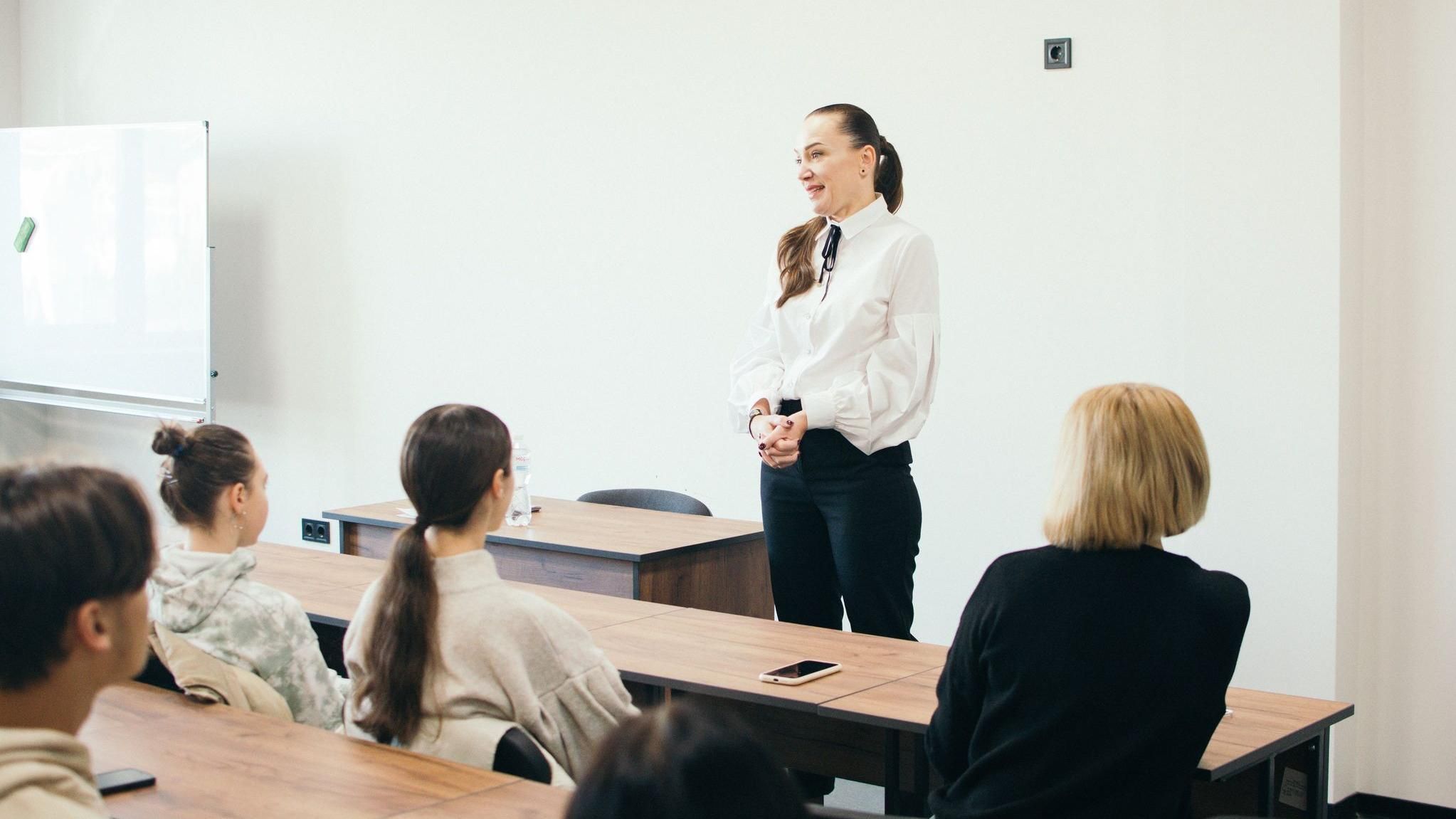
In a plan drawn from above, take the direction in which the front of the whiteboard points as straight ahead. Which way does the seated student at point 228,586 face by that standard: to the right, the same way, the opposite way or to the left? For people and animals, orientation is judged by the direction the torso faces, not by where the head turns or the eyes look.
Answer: the opposite way

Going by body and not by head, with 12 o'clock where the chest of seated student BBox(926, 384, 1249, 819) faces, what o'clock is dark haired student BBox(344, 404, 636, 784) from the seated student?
The dark haired student is roughly at 9 o'clock from the seated student.

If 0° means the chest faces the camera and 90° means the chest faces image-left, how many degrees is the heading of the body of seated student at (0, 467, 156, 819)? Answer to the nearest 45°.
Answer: approximately 225°

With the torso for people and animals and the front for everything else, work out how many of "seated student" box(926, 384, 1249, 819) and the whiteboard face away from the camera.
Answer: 1

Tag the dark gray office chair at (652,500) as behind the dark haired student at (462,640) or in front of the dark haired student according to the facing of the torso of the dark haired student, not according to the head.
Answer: in front

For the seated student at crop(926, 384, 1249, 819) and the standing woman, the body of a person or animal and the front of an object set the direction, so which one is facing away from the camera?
the seated student

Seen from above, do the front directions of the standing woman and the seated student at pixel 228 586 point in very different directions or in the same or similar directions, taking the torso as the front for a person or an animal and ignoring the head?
very different directions

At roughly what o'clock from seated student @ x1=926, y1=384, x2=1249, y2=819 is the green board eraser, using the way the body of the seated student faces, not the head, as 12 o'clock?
The green board eraser is roughly at 10 o'clock from the seated student.

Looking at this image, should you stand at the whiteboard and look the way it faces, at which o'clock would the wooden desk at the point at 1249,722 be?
The wooden desk is roughly at 10 o'clock from the whiteboard.

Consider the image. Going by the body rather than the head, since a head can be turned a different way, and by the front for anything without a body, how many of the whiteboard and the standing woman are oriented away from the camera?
0

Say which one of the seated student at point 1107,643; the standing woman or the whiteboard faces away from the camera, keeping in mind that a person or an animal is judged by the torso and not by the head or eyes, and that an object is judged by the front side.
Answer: the seated student

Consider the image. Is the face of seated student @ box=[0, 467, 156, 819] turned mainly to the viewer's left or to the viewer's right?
to the viewer's right

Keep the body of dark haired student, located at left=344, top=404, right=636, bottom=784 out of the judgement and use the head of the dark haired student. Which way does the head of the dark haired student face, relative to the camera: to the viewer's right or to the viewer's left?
to the viewer's right

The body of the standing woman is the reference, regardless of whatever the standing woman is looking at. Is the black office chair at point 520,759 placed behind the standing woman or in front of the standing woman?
in front

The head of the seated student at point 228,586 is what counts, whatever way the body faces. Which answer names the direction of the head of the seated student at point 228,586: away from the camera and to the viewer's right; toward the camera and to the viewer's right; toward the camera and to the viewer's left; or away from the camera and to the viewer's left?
away from the camera and to the viewer's right

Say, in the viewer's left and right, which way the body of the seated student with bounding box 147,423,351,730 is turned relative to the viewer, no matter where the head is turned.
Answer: facing away from the viewer and to the right of the viewer

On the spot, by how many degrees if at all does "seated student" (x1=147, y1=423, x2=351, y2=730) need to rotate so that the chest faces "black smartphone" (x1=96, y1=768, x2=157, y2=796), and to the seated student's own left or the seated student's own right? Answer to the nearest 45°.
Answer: approximately 135° to the seated student's own right

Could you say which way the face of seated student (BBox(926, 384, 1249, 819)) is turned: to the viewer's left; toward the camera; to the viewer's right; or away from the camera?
away from the camera

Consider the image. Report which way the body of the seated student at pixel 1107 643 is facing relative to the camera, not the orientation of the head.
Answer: away from the camera
